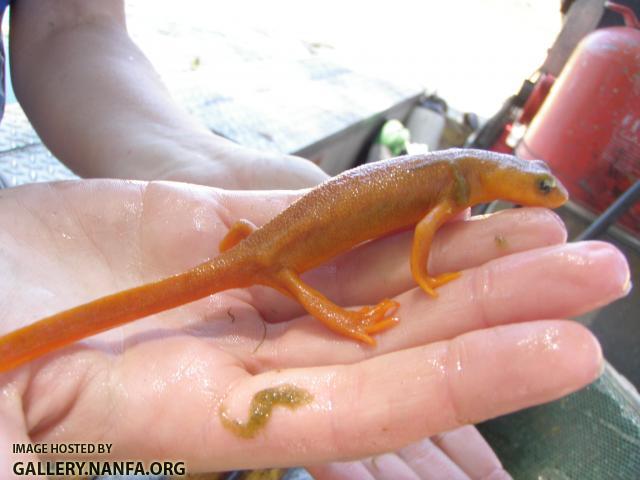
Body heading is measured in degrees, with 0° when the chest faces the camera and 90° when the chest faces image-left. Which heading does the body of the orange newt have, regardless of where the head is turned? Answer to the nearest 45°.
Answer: approximately 270°

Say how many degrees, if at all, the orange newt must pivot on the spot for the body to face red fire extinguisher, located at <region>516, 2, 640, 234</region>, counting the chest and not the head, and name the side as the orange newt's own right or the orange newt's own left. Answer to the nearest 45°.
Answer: approximately 45° to the orange newt's own left
